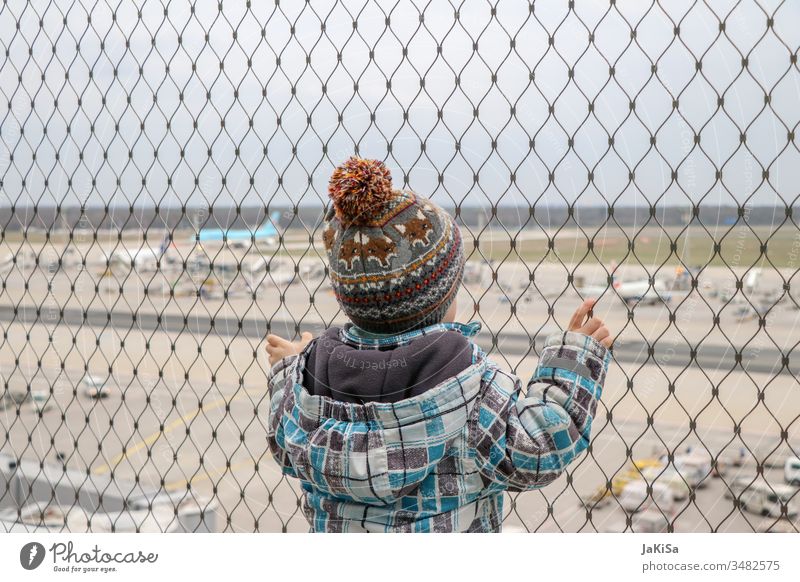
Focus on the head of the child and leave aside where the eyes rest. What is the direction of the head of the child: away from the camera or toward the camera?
away from the camera

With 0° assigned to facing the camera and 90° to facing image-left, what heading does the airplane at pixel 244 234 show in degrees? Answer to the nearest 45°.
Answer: approximately 90°

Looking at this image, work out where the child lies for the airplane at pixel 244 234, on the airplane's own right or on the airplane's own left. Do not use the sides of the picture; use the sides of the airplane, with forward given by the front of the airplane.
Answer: on the airplane's own left

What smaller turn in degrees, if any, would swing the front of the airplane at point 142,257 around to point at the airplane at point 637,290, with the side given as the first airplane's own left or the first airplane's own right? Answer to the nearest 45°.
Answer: approximately 135° to the first airplane's own left
